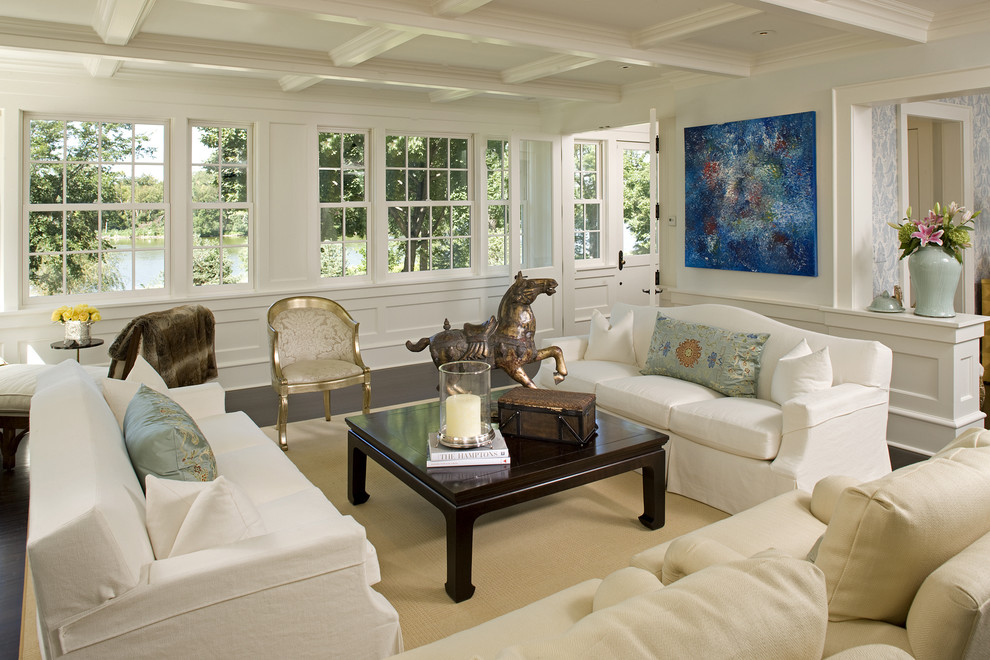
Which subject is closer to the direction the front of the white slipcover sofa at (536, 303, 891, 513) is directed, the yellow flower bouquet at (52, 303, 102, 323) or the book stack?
the book stack

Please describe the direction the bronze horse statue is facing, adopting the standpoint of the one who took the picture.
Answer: facing to the right of the viewer

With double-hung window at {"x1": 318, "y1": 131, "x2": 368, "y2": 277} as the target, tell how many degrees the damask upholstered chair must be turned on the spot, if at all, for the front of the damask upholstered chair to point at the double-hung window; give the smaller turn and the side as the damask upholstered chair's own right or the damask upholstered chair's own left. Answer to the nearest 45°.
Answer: approximately 135° to the damask upholstered chair's own left

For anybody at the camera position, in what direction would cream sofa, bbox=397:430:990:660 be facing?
facing away from the viewer and to the left of the viewer
